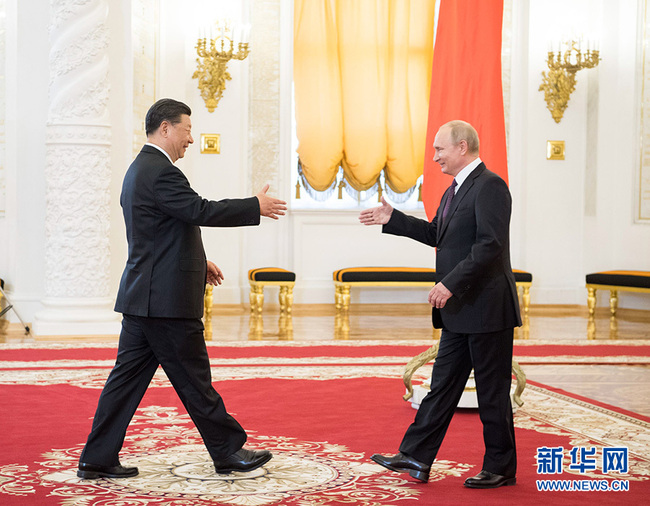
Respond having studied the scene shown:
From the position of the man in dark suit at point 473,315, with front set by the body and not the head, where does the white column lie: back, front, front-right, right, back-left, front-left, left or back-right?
front-right

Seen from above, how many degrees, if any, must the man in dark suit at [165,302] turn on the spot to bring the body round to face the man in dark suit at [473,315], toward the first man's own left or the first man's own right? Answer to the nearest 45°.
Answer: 0° — they already face them

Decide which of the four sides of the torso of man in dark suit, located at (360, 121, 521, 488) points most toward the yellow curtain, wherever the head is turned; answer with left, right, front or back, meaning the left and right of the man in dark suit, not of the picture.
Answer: right

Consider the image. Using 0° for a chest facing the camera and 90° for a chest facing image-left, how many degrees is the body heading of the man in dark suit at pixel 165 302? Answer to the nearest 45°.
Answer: approximately 270°

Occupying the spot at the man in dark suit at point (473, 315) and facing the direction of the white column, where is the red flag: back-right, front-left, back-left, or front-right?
front-right

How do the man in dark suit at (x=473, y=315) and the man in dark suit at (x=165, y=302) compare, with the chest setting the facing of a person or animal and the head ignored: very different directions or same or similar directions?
very different directions

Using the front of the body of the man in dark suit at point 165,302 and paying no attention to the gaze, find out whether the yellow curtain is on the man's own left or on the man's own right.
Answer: on the man's own left

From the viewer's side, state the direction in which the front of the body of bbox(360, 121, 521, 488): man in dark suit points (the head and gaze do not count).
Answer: to the viewer's left

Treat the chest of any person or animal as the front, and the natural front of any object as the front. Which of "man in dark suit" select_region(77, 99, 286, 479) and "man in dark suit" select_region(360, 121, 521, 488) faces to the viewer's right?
"man in dark suit" select_region(77, 99, 286, 479)

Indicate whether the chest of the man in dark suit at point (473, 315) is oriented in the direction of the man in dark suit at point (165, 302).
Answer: yes

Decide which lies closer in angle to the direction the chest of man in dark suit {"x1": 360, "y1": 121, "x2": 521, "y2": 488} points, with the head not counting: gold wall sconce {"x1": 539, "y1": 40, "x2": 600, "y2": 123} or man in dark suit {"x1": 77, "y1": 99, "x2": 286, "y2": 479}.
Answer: the man in dark suit

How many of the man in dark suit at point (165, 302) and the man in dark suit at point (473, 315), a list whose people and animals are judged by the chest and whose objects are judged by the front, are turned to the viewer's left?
1

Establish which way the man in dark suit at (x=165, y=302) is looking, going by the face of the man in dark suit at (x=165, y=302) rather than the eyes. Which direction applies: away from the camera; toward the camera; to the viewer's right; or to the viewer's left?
to the viewer's right
